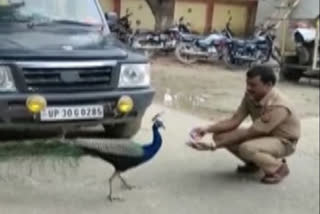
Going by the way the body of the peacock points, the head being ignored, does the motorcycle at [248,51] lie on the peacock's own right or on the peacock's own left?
on the peacock's own left

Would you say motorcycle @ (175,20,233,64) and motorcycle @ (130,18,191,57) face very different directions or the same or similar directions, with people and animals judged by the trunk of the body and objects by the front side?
same or similar directions

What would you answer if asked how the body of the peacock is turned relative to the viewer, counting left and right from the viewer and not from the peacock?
facing to the right of the viewer

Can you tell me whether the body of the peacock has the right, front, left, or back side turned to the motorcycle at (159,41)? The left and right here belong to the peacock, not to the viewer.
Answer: left
